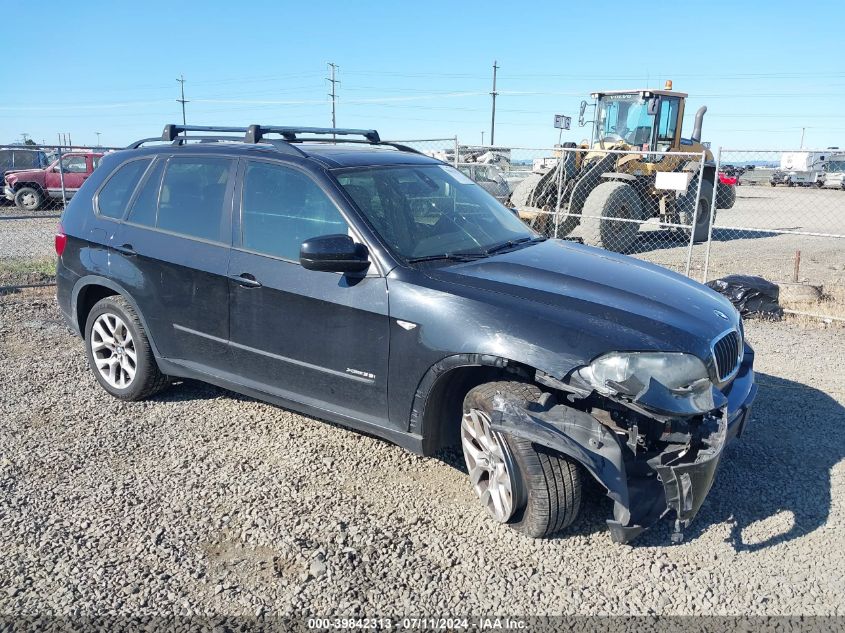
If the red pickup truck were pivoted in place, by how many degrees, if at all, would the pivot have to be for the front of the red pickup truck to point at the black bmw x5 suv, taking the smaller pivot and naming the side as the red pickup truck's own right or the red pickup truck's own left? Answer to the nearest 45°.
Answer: approximately 90° to the red pickup truck's own left

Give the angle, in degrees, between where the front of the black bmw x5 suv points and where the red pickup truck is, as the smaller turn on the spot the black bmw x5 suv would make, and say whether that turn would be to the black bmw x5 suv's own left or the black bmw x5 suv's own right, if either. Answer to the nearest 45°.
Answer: approximately 180°

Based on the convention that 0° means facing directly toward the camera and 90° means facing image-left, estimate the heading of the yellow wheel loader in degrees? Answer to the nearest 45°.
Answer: approximately 45°

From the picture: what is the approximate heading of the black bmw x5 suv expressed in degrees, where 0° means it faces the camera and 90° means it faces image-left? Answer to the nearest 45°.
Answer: approximately 315°

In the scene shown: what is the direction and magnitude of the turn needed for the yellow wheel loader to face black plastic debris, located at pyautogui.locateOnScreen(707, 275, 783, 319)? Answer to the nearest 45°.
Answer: approximately 45° to its left

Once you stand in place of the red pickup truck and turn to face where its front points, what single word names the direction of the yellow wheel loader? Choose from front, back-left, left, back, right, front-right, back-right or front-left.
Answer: back-left

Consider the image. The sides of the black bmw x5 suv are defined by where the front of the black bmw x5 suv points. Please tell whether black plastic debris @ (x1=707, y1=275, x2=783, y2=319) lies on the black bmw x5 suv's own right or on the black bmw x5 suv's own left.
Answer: on the black bmw x5 suv's own left

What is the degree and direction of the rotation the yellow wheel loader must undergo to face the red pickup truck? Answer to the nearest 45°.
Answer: approximately 45° to its right

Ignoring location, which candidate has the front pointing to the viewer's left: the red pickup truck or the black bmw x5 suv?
the red pickup truck

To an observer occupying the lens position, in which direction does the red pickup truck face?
facing to the left of the viewer

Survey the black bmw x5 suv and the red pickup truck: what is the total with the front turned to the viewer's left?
1
